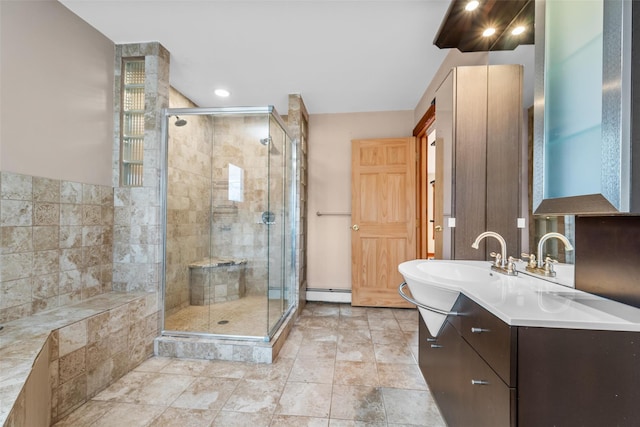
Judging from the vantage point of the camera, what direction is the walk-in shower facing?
facing the viewer

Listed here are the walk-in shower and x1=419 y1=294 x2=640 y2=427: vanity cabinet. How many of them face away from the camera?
0

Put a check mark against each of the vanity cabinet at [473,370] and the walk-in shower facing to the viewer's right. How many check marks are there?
0

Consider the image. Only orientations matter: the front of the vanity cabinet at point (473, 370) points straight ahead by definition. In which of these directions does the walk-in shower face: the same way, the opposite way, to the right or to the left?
to the left

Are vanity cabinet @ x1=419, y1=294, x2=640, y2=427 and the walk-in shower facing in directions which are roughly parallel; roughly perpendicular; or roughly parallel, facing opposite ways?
roughly perpendicular

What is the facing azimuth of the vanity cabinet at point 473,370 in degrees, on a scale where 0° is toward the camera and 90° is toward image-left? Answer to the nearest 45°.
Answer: approximately 45°

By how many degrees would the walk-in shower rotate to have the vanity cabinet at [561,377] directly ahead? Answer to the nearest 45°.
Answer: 0° — it already faces it
